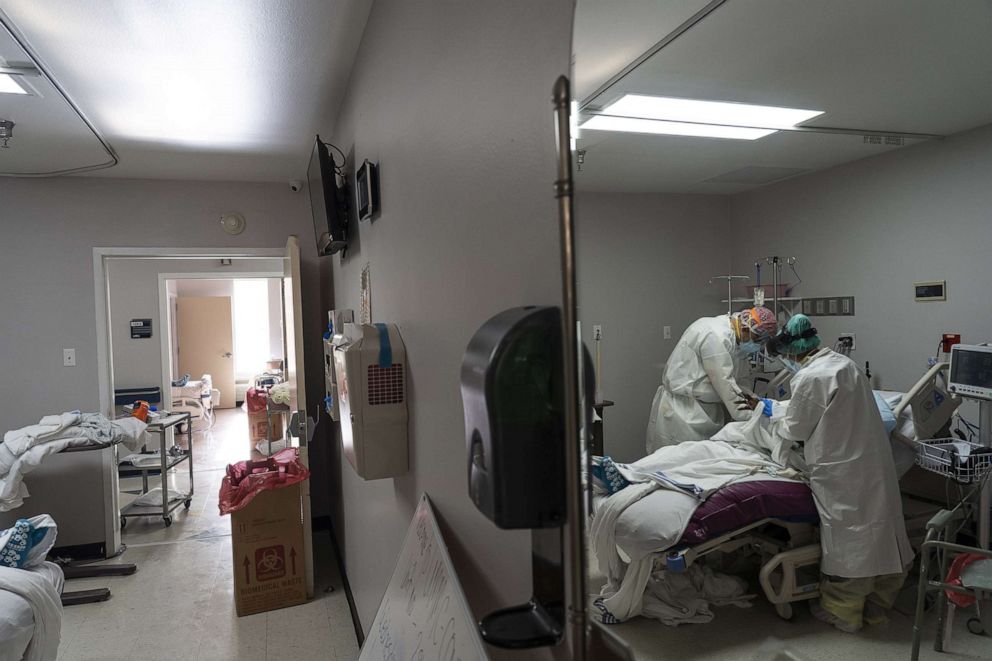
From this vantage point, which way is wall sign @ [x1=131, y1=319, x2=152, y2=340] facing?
toward the camera

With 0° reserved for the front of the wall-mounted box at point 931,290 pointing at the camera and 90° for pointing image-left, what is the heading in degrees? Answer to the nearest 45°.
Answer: approximately 45°

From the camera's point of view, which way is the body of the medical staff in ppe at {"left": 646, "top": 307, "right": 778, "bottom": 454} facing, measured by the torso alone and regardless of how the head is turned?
to the viewer's right

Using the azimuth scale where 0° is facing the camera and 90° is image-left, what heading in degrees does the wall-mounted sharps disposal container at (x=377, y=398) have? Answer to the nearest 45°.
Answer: approximately 90°

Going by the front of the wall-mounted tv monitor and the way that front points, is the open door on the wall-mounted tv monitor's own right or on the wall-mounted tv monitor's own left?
on the wall-mounted tv monitor's own right

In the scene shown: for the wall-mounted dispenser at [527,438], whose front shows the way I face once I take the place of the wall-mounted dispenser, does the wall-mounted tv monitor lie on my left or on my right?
on my right

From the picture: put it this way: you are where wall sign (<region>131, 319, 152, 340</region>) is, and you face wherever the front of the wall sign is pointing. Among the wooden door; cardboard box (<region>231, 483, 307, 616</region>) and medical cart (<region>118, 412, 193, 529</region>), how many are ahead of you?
2

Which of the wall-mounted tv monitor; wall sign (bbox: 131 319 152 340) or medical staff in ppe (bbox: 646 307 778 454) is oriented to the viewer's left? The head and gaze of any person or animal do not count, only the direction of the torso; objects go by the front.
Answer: the wall-mounted tv monitor

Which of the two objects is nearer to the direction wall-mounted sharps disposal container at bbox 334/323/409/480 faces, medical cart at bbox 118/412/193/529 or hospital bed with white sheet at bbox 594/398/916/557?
the medical cart

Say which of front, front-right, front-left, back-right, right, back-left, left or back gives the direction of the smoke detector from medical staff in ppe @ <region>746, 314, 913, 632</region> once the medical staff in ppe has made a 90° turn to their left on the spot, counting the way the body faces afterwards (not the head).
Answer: right
